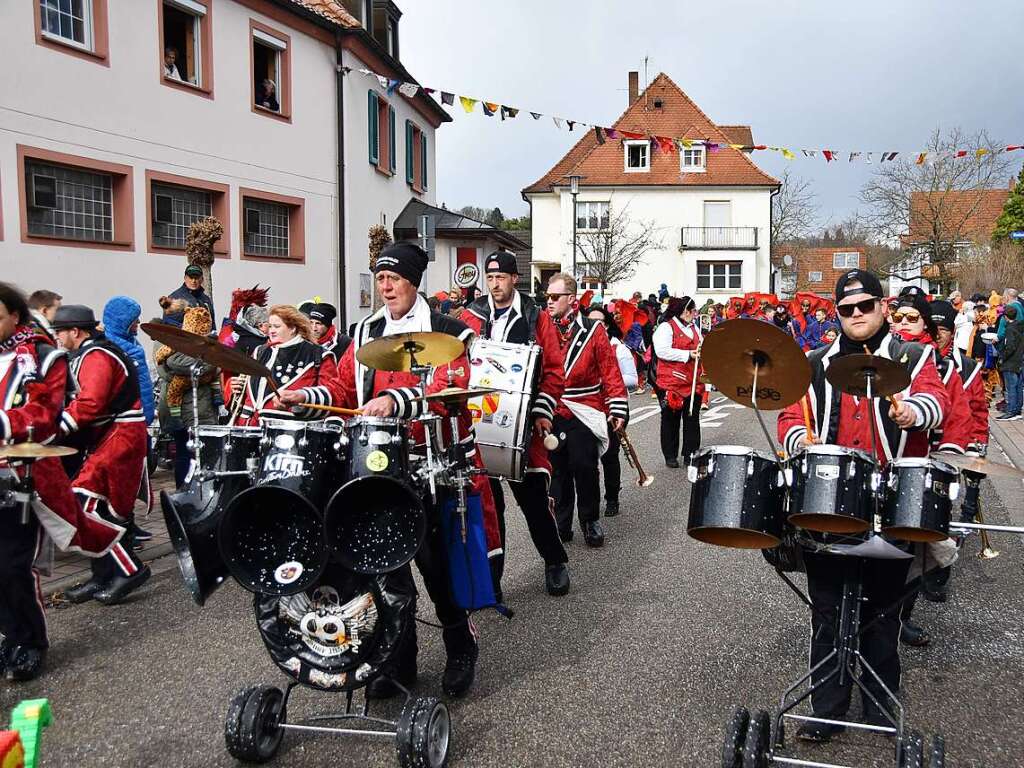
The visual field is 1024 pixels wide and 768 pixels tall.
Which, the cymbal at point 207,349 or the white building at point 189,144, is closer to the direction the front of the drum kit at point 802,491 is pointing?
the cymbal

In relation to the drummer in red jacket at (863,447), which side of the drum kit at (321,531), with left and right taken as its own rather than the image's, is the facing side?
left

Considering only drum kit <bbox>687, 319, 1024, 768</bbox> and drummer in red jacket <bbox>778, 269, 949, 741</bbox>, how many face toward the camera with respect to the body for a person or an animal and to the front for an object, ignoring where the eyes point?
2

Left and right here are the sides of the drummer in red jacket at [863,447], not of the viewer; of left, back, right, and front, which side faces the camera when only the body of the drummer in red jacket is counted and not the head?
front

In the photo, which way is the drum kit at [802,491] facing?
toward the camera

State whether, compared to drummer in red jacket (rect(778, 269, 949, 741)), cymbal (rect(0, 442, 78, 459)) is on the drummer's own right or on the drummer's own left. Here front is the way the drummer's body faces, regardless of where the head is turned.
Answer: on the drummer's own right

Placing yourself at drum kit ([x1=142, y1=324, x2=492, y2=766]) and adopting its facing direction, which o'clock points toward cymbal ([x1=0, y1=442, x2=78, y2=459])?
The cymbal is roughly at 4 o'clock from the drum kit.

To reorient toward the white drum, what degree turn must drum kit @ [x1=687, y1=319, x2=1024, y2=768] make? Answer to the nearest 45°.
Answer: approximately 135° to its right

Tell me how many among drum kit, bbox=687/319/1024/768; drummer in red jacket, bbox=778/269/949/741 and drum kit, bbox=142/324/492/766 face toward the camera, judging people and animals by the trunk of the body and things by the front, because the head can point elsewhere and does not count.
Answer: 3

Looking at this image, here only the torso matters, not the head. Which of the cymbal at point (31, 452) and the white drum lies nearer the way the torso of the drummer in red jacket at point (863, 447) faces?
the cymbal

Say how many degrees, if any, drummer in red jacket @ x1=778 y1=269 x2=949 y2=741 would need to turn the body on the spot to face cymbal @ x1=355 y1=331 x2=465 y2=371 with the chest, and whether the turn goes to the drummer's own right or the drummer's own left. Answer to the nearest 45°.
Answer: approximately 45° to the drummer's own right

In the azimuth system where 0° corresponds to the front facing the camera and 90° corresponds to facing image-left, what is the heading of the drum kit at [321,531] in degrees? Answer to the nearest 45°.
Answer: approximately 0°
